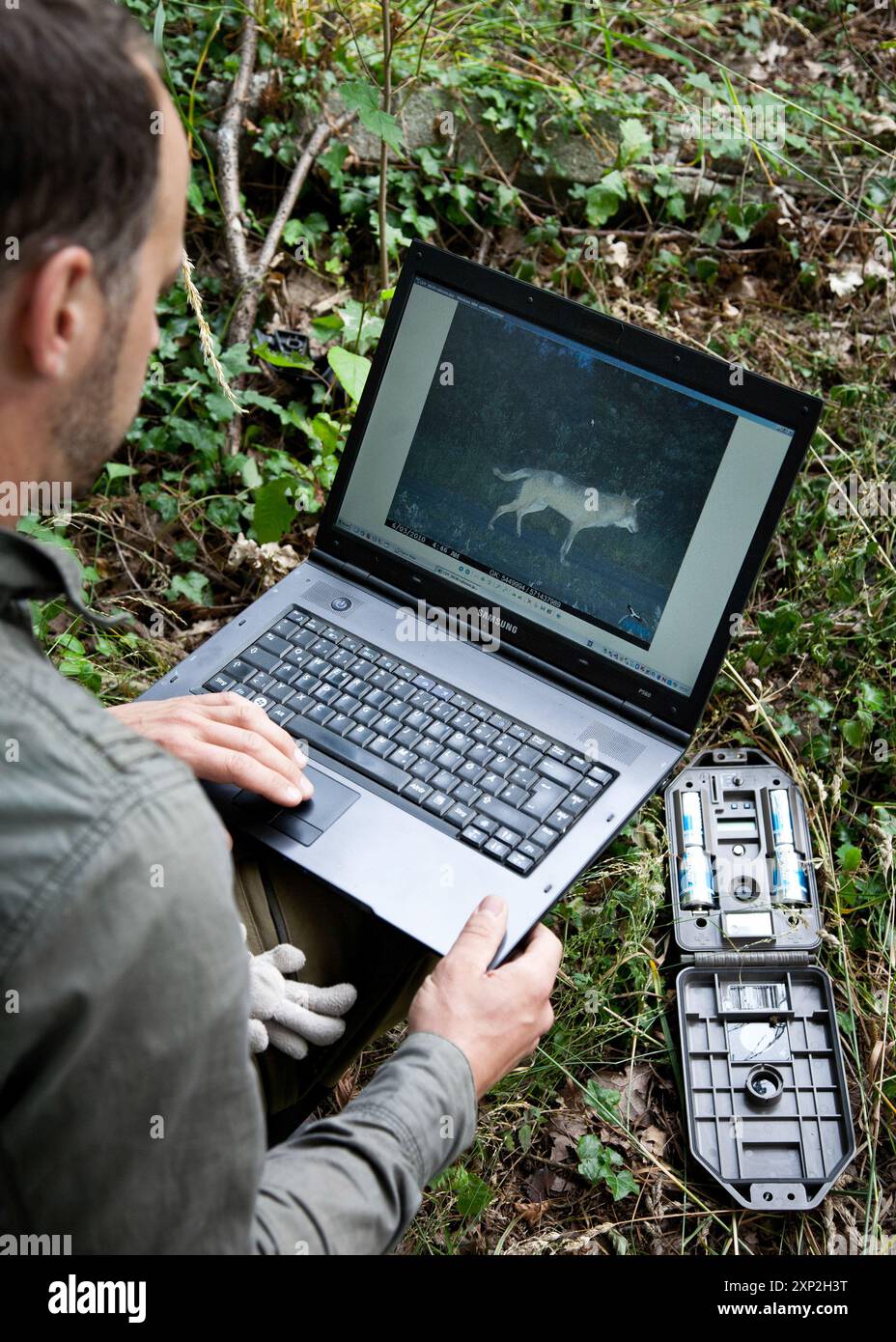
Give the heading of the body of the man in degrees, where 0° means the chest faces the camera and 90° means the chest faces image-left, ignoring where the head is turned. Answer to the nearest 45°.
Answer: approximately 225°

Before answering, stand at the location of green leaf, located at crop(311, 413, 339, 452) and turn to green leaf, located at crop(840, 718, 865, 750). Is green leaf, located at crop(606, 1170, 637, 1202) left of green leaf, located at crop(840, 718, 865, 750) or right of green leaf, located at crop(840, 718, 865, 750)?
right

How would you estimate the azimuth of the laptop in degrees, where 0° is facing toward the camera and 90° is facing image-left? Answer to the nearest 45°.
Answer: approximately 45°

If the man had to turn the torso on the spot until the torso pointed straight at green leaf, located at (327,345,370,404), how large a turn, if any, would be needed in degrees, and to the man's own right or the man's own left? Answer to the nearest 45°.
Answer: approximately 45° to the man's own left

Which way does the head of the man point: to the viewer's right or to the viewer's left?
to the viewer's right
